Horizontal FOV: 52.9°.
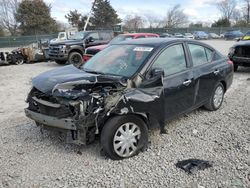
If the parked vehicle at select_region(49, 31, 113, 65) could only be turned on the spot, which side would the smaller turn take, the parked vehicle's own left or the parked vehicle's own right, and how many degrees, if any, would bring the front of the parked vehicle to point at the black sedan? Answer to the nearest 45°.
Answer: approximately 45° to the parked vehicle's own left

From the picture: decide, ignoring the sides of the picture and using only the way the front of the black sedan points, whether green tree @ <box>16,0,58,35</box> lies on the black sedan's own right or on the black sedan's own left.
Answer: on the black sedan's own right

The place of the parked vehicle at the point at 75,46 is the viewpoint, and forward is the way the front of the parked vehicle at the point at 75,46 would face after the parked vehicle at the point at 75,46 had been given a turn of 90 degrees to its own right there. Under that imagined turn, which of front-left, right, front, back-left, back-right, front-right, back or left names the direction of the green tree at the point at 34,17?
front-right

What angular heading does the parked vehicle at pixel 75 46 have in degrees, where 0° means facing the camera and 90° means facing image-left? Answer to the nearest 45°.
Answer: approximately 45°

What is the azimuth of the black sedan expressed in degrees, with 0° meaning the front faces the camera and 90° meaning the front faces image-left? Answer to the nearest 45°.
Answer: approximately 45°
